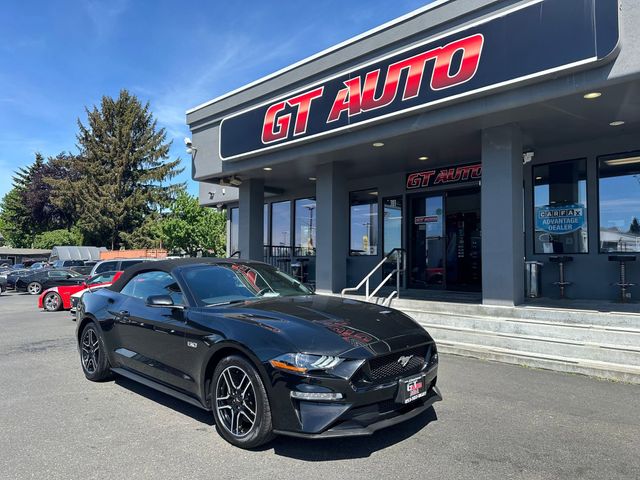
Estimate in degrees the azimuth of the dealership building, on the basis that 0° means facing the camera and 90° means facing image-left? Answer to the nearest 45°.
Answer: approximately 45°

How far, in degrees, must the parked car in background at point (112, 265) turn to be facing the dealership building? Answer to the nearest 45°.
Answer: approximately 135° to its left

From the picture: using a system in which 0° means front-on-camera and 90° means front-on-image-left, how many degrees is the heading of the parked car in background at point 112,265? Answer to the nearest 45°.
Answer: approximately 90°

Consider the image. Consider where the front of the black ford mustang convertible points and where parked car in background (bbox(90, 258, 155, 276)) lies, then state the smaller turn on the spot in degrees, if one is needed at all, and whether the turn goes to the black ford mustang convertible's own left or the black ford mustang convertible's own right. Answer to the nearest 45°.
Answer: approximately 180°

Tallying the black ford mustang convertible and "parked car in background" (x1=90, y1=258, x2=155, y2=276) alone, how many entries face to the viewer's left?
1

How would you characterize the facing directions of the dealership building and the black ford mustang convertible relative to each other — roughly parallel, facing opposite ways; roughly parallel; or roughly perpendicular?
roughly perpendicular

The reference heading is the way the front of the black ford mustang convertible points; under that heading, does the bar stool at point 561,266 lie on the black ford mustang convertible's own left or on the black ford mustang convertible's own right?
on the black ford mustang convertible's own left

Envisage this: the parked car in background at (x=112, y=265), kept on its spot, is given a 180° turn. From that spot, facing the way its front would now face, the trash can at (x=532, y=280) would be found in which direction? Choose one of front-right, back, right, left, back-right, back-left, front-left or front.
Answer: front-right

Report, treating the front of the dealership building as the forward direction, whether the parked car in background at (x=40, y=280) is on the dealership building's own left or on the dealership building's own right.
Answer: on the dealership building's own right

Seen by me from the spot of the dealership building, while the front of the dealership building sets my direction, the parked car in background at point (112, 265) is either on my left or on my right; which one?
on my right
